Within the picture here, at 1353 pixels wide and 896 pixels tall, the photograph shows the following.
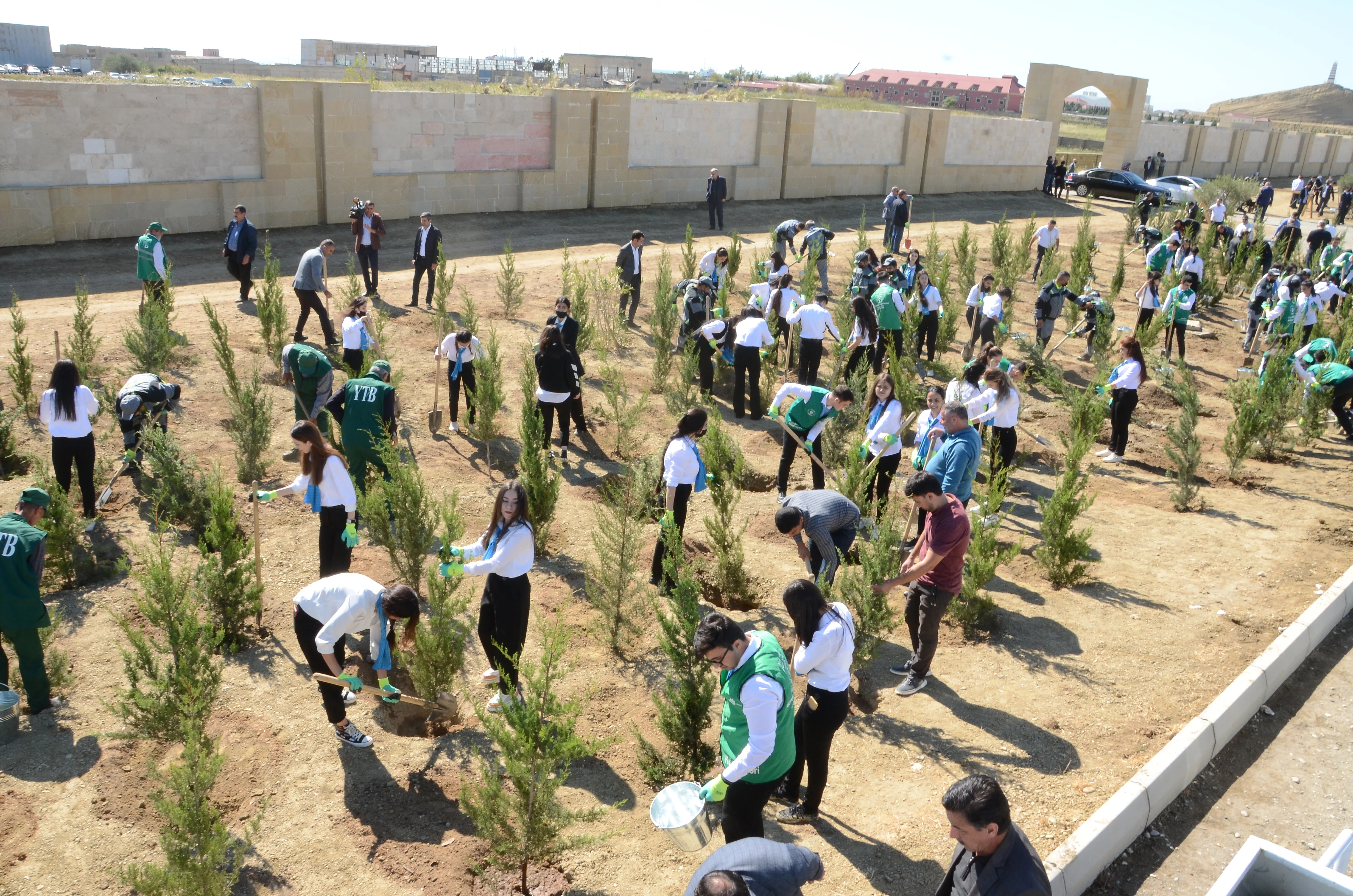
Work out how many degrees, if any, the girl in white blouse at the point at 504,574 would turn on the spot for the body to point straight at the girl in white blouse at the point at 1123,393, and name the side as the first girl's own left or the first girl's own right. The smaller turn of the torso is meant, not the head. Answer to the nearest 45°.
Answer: approximately 180°

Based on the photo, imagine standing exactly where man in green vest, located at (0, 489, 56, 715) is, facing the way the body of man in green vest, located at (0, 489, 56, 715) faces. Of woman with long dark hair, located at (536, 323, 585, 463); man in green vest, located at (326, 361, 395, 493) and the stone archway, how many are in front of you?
3

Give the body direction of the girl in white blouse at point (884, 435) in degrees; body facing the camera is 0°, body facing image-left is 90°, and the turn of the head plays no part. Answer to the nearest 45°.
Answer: approximately 45°

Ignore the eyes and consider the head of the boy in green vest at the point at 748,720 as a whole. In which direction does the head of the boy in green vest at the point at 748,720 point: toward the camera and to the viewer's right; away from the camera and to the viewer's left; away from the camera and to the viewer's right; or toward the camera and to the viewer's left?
toward the camera and to the viewer's left

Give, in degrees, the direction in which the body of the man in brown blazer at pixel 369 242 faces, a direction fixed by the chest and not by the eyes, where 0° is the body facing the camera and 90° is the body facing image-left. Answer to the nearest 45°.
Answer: approximately 0°

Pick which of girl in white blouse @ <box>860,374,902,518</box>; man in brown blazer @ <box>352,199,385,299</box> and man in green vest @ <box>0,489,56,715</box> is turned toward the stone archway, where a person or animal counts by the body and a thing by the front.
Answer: the man in green vest

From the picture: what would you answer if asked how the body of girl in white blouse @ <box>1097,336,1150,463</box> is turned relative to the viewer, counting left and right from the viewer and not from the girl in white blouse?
facing to the left of the viewer

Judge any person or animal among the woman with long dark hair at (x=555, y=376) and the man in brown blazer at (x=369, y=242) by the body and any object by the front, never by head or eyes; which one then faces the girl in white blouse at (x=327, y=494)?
the man in brown blazer
